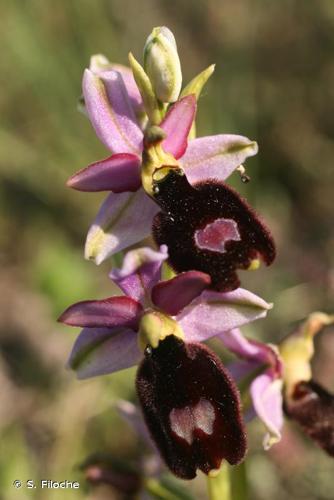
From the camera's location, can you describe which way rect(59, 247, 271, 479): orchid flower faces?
facing the viewer
